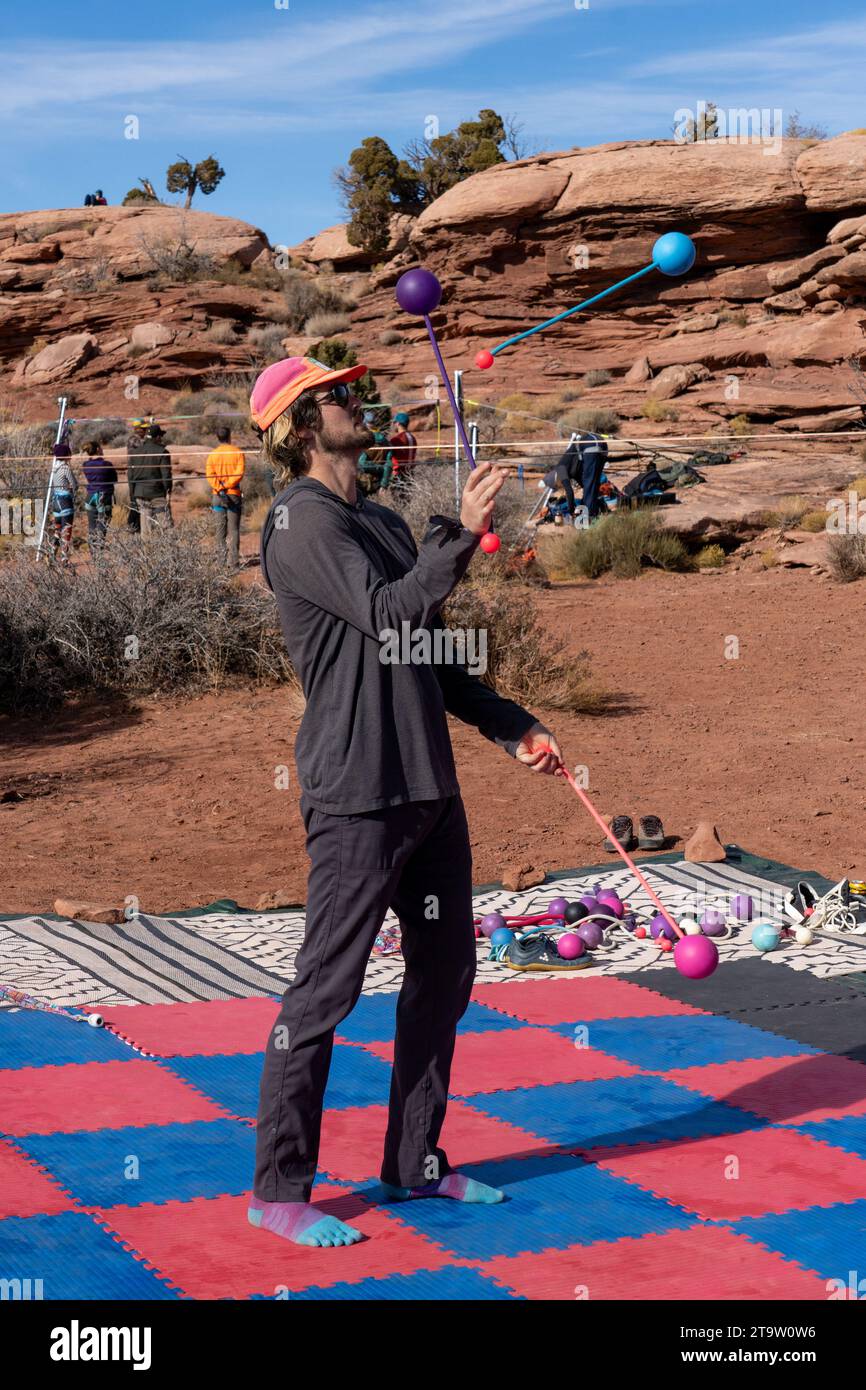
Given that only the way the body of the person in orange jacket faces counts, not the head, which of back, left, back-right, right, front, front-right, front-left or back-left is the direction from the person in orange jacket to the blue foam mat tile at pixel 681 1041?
back

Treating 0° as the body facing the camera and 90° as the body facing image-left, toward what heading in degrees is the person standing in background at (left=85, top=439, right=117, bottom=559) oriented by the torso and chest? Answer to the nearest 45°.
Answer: approximately 180°

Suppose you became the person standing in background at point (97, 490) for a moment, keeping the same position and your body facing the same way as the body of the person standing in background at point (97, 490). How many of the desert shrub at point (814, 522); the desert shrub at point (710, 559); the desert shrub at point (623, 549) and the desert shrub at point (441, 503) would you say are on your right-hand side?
4

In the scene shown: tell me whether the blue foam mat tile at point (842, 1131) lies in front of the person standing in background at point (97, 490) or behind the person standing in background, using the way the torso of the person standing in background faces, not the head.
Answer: behind

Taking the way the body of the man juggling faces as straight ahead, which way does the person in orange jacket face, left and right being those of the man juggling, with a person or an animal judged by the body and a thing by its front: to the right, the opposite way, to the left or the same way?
to the left

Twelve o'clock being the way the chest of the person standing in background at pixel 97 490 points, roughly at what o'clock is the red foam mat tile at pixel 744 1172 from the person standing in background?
The red foam mat tile is roughly at 6 o'clock from the person standing in background.

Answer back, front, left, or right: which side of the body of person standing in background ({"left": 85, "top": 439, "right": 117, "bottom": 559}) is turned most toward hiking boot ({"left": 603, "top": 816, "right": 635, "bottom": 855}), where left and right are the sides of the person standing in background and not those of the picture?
back

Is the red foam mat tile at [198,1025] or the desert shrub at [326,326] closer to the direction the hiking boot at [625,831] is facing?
the red foam mat tile

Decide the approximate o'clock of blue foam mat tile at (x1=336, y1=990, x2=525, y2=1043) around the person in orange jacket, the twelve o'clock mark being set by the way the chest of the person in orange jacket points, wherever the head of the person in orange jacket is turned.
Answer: The blue foam mat tile is roughly at 6 o'clock from the person in orange jacket.

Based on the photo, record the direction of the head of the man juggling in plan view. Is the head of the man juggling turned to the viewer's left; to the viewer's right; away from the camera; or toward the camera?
to the viewer's right

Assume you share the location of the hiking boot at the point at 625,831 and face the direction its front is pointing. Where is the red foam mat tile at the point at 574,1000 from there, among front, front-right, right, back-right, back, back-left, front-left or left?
front-left

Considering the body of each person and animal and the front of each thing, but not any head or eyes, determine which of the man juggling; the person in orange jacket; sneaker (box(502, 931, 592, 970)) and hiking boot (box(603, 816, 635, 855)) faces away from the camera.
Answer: the person in orange jacket

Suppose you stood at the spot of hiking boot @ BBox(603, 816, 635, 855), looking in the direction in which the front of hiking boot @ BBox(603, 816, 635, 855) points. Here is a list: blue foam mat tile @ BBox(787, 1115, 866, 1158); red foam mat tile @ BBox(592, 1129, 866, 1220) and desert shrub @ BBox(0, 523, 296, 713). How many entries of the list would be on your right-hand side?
1
